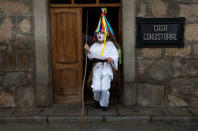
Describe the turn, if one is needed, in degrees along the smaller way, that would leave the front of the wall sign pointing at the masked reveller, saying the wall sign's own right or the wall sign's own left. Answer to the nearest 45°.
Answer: approximately 45° to the wall sign's own right

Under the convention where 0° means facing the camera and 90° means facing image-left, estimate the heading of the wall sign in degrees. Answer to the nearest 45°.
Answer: approximately 0°

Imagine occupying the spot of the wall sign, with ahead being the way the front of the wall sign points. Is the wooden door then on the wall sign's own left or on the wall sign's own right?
on the wall sign's own right

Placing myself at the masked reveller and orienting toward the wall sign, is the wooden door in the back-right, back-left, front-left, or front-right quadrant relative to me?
back-left

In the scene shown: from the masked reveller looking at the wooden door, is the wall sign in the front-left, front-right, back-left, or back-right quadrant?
back-right
